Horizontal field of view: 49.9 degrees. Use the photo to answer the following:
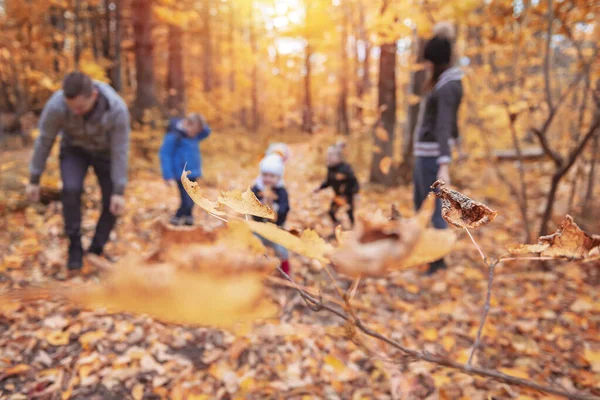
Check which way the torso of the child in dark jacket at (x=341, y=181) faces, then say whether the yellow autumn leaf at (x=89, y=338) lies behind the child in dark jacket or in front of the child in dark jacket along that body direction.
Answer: in front

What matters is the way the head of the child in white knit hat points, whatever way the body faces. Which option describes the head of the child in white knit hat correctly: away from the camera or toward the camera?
toward the camera

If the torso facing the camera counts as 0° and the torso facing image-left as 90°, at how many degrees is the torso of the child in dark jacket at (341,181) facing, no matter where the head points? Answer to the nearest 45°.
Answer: approximately 45°

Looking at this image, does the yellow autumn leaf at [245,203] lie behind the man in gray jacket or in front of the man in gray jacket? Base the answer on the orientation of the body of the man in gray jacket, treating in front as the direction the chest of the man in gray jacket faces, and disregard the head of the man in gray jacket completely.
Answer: in front

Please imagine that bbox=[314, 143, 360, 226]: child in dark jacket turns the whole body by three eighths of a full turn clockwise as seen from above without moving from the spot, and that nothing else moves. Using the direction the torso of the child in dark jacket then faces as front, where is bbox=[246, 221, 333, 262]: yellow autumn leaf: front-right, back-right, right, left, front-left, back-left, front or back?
back

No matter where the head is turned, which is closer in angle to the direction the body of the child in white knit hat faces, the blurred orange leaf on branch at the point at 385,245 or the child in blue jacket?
the blurred orange leaf on branch

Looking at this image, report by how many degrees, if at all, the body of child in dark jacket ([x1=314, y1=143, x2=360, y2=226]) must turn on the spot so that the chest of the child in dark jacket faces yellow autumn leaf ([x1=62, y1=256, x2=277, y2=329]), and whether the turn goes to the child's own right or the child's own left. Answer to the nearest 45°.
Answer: approximately 45° to the child's own left

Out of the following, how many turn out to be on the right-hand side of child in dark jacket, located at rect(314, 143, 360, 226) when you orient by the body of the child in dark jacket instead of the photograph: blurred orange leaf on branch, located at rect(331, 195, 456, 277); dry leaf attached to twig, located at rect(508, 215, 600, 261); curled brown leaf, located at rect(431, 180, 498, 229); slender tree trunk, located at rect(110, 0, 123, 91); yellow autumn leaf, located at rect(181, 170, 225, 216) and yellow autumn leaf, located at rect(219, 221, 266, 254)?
1

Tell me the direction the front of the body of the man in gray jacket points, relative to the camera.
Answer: toward the camera

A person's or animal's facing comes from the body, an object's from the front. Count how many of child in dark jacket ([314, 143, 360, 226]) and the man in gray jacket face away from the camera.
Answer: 0

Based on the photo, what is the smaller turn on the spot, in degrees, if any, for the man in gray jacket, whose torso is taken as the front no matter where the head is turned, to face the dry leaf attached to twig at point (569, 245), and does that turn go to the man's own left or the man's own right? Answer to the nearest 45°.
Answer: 0° — they already face it

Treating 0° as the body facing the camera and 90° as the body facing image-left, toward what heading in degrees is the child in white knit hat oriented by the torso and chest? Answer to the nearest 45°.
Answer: approximately 45°
